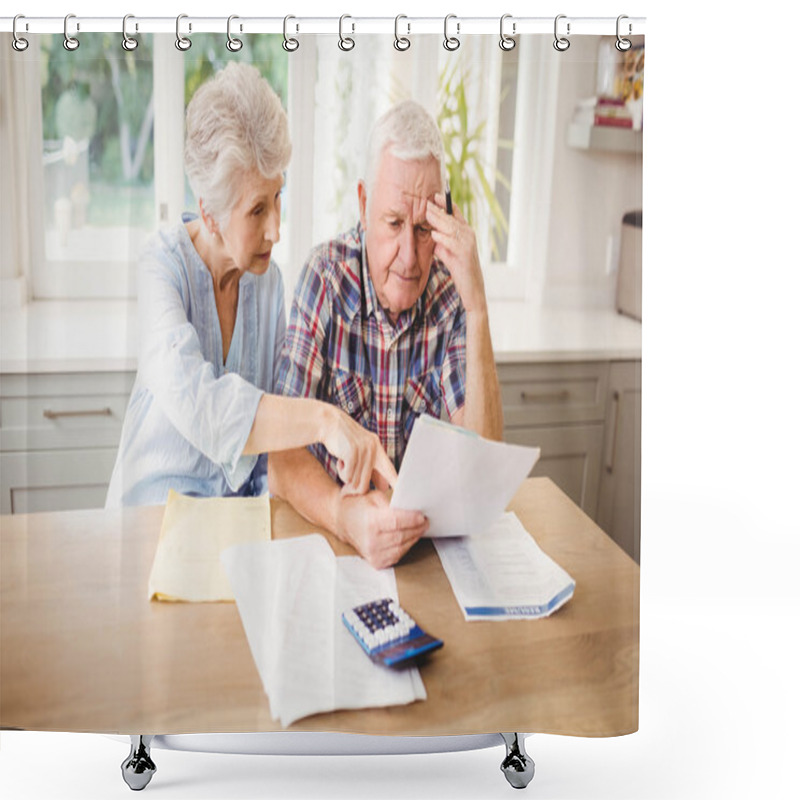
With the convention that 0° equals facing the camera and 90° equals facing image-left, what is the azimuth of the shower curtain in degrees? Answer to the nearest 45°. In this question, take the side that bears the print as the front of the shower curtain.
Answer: approximately 0°
